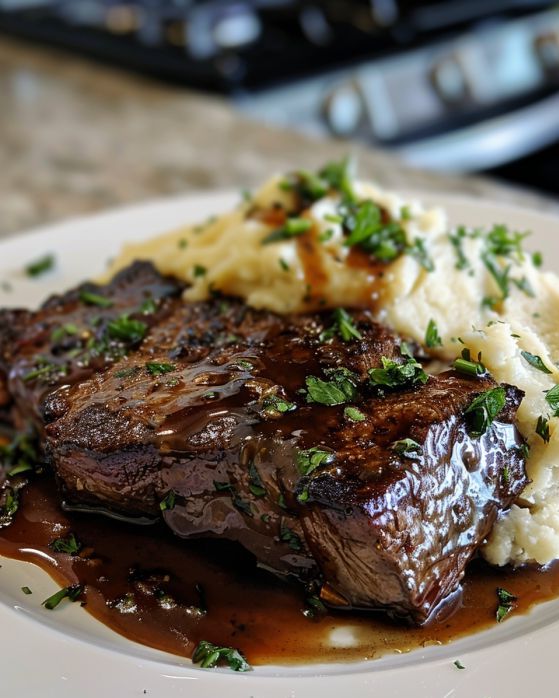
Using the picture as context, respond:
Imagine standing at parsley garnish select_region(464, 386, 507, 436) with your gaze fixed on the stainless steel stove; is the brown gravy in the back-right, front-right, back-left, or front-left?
back-left

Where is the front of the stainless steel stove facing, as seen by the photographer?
facing the viewer and to the right of the viewer

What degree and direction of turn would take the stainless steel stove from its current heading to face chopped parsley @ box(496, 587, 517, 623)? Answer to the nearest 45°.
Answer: approximately 45° to its right

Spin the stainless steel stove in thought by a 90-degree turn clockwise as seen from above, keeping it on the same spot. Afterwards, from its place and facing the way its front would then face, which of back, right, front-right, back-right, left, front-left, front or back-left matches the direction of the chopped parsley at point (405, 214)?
front-left

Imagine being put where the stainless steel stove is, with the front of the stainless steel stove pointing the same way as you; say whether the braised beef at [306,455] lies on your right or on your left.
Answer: on your right

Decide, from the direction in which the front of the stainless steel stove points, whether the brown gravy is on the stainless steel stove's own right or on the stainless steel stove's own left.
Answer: on the stainless steel stove's own right

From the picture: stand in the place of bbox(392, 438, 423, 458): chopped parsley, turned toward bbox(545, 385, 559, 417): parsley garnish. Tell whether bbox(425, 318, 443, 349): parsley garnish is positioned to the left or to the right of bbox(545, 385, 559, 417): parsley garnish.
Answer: left

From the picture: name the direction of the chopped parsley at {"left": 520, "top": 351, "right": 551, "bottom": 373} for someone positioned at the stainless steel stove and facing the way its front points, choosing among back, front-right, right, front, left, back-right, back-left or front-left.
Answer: front-right

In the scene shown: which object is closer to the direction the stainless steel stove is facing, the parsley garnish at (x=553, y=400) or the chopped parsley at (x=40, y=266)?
the parsley garnish

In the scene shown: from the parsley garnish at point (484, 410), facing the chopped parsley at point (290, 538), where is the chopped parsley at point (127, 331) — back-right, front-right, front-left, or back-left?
front-right

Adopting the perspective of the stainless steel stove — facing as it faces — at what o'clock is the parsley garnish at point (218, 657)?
The parsley garnish is roughly at 2 o'clock from the stainless steel stove.

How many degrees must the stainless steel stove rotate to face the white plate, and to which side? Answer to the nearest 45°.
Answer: approximately 45° to its right
